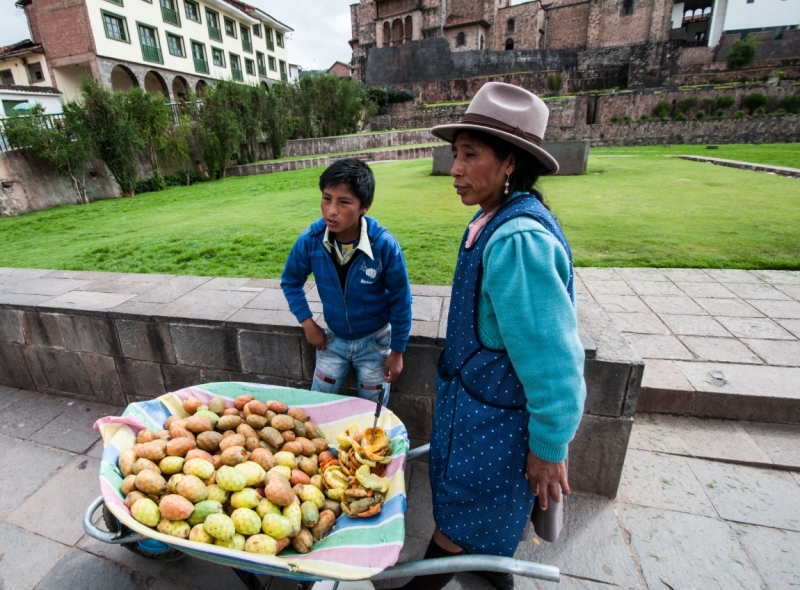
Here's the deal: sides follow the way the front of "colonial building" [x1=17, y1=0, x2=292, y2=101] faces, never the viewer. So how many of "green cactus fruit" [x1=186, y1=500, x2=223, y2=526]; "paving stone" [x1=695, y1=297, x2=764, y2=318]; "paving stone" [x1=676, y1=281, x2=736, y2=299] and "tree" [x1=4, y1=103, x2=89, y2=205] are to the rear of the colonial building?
0

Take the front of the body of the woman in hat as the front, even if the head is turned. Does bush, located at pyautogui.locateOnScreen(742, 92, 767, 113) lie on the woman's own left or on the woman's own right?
on the woman's own right

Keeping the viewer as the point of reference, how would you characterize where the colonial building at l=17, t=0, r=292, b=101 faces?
facing the viewer and to the right of the viewer

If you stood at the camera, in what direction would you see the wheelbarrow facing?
facing to the left of the viewer

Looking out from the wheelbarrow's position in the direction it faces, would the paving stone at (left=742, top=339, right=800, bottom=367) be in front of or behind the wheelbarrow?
behind

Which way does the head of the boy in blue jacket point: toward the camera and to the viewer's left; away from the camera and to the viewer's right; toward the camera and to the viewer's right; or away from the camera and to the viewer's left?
toward the camera and to the viewer's left

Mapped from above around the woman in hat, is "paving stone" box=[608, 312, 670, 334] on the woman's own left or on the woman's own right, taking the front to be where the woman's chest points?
on the woman's own right

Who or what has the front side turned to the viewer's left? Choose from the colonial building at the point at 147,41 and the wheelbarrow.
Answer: the wheelbarrow

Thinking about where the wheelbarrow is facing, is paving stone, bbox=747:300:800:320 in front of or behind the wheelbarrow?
behind

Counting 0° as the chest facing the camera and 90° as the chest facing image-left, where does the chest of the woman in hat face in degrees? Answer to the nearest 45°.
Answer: approximately 90°

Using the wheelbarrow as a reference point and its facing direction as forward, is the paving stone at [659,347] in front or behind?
behind

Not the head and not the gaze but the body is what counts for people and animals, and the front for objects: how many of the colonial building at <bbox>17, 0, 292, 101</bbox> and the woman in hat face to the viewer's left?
1

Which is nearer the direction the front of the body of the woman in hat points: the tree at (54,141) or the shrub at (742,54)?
the tree

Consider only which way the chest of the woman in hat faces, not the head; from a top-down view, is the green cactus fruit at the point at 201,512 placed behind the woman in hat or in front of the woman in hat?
in front
